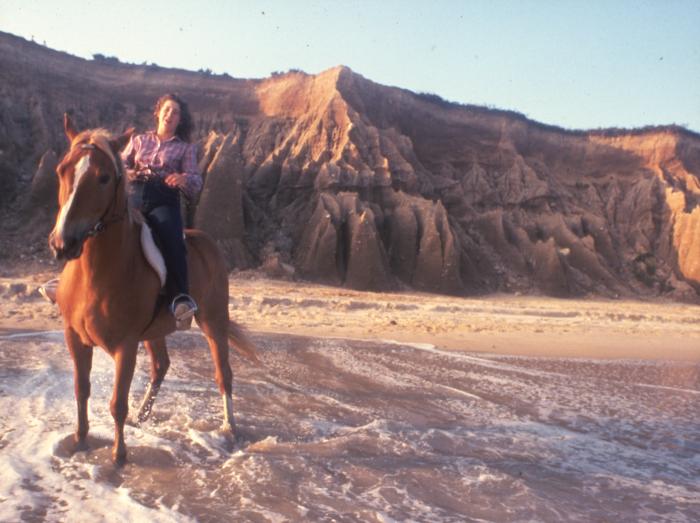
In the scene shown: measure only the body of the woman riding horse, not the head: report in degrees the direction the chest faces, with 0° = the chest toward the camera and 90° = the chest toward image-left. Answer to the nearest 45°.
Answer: approximately 45°

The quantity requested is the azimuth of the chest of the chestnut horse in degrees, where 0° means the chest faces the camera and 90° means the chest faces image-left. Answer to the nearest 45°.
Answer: approximately 45°
